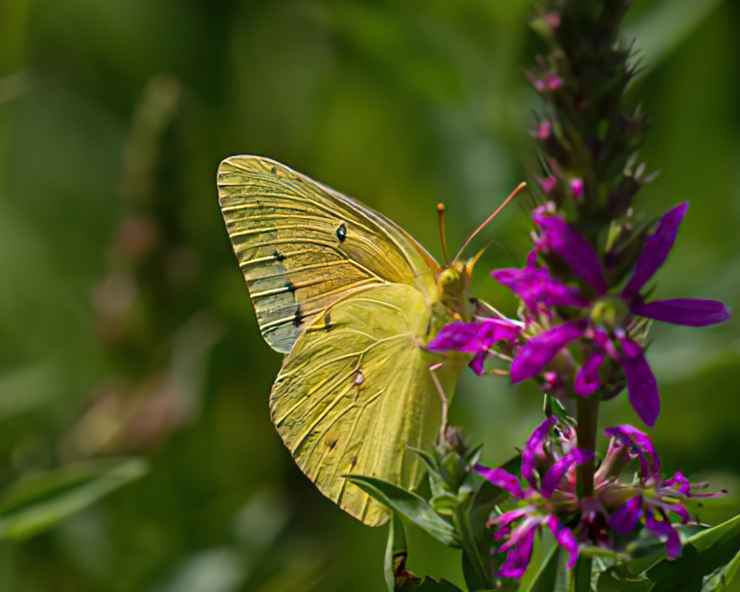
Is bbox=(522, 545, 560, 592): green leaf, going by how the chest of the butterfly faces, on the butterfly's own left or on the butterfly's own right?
on the butterfly's own right

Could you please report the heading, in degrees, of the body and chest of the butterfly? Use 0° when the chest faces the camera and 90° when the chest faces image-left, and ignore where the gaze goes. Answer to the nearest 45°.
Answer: approximately 270°

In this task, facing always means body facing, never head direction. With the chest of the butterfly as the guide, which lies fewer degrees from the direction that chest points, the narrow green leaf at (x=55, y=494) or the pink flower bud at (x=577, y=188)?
the pink flower bud

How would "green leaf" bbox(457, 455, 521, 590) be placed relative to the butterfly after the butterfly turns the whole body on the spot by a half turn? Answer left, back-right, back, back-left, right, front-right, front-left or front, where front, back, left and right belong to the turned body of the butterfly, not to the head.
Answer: back

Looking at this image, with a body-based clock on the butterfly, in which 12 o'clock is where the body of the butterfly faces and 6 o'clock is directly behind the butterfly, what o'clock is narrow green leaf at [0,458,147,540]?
The narrow green leaf is roughly at 6 o'clock from the butterfly.

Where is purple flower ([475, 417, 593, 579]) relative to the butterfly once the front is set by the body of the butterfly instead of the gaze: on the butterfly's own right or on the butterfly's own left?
on the butterfly's own right

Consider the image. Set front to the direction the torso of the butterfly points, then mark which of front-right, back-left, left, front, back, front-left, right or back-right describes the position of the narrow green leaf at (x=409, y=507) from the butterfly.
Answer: right

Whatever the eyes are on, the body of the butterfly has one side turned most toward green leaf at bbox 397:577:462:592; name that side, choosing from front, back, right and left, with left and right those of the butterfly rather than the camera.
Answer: right
